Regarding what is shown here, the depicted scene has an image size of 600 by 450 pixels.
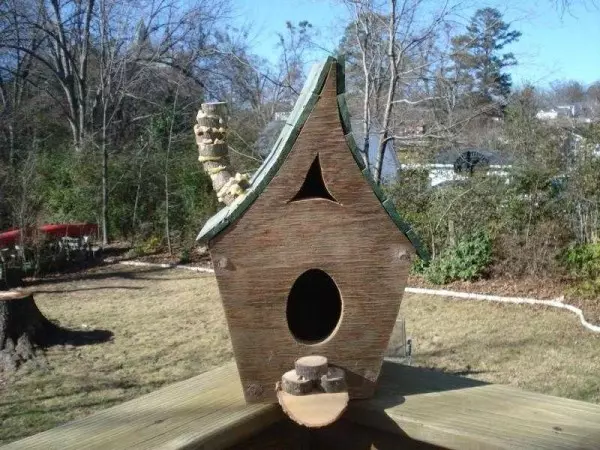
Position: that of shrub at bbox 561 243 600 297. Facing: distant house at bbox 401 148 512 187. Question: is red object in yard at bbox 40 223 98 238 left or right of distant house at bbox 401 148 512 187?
left

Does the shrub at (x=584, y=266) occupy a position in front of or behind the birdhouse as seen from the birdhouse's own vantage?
behind

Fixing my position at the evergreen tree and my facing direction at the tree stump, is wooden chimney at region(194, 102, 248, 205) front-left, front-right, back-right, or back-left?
front-left

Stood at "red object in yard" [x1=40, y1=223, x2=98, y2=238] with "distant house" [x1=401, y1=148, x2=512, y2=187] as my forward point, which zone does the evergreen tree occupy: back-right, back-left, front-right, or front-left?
front-left

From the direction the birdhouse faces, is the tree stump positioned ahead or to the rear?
to the rear

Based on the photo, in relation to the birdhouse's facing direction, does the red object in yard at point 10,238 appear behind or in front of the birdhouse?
behind

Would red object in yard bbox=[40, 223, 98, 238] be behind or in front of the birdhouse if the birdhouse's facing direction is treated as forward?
behind

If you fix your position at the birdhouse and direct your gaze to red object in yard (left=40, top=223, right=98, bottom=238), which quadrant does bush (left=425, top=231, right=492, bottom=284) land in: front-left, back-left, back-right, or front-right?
front-right

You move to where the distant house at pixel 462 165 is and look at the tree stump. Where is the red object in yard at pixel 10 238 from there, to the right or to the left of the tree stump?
right

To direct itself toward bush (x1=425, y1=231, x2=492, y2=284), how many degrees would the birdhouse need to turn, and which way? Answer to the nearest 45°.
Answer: approximately 180°

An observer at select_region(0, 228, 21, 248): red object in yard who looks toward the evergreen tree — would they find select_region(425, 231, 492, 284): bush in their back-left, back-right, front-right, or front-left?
front-right

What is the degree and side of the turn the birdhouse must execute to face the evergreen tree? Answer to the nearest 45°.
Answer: approximately 180°

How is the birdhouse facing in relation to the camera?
toward the camera

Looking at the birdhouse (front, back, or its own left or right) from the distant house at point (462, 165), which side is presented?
back

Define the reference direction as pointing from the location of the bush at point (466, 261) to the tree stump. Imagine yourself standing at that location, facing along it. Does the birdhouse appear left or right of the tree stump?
left
